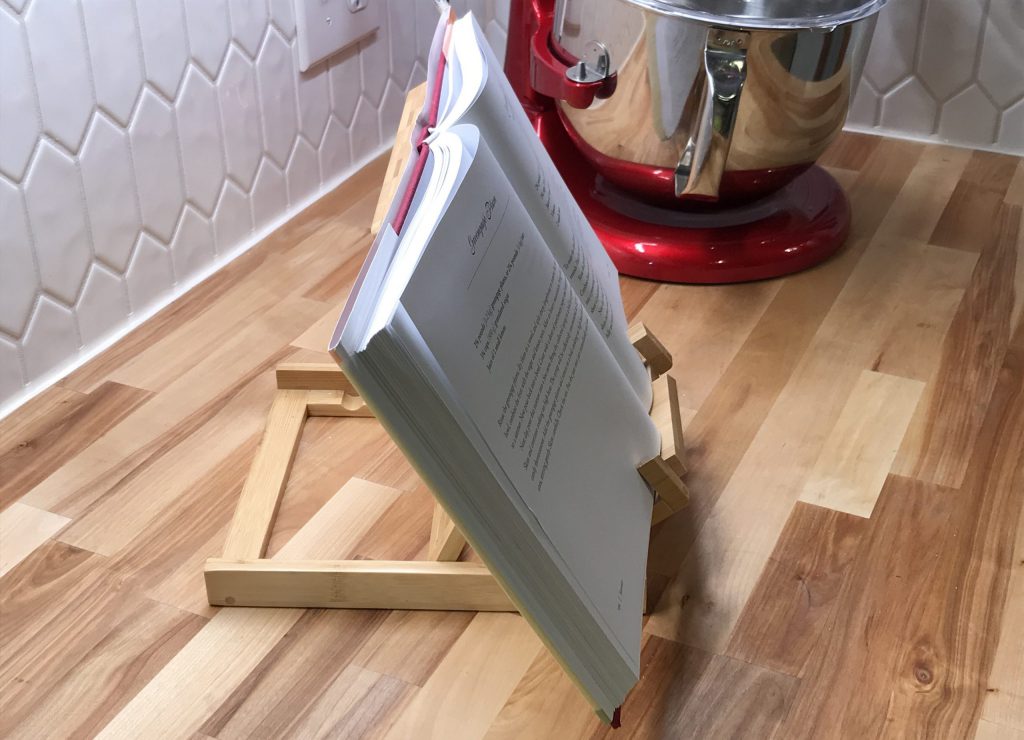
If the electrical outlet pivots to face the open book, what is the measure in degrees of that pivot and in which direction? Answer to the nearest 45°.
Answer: approximately 45° to its right

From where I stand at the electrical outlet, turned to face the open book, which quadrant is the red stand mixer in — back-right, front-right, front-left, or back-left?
front-left

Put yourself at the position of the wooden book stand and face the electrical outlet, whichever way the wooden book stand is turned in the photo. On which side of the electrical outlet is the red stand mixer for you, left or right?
right

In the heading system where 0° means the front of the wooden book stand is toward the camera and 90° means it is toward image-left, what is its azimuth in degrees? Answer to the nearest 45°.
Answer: approximately 270°

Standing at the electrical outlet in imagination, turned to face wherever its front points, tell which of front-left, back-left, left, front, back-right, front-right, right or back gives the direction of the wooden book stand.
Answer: front-right

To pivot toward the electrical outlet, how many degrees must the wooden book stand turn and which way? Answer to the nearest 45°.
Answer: approximately 90° to its left

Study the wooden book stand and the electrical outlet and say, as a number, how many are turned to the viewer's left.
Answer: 0

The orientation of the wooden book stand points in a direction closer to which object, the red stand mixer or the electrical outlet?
the red stand mixer
